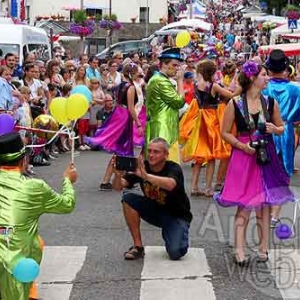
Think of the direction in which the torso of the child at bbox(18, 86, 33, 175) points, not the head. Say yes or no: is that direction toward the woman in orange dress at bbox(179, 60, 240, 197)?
yes

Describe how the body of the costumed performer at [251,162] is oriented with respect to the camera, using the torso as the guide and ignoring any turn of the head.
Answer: toward the camera

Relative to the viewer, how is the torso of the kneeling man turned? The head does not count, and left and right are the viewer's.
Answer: facing the viewer and to the left of the viewer

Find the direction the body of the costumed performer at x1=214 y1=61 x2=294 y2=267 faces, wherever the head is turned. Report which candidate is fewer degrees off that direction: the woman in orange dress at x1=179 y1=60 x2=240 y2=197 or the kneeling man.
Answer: the kneeling man

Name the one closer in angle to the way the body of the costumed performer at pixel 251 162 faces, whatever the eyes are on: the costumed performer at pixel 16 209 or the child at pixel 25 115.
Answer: the costumed performer

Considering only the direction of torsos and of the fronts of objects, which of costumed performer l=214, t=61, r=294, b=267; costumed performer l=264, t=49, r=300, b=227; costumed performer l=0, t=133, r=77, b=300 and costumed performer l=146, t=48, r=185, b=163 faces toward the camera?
costumed performer l=214, t=61, r=294, b=267

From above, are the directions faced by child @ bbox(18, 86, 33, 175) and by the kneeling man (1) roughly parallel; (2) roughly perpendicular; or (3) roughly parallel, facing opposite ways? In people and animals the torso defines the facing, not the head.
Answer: roughly perpendicular

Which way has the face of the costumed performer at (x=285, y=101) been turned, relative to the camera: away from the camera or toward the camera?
away from the camera

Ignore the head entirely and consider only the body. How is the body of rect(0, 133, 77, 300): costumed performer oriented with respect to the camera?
away from the camera

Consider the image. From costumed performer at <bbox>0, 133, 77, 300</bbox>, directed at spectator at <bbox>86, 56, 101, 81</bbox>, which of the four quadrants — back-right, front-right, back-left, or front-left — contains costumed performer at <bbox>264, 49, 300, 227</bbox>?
front-right

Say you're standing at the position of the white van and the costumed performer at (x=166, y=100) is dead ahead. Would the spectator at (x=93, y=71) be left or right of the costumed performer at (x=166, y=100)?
left
